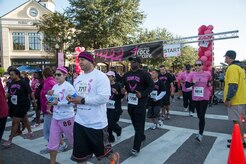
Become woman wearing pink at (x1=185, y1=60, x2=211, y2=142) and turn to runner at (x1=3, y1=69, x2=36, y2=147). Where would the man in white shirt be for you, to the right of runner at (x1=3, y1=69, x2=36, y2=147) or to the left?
left

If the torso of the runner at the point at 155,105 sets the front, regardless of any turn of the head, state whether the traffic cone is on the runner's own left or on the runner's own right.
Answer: on the runner's own left

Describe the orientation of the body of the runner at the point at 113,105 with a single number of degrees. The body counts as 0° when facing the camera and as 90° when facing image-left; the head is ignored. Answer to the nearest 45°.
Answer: approximately 45°

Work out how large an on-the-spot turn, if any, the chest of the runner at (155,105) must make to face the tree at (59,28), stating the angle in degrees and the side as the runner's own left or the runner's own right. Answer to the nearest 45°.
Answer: approximately 90° to the runner's own right

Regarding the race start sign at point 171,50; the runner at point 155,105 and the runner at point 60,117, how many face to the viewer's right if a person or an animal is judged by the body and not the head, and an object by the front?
0

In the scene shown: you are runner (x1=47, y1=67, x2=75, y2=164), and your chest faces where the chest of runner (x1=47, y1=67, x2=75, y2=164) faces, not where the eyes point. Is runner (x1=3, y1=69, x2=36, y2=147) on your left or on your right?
on your right

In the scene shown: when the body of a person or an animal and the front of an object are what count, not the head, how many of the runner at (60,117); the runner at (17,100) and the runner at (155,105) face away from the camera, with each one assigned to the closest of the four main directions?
0

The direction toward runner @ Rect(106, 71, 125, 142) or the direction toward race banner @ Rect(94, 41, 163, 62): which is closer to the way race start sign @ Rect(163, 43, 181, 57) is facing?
the runner

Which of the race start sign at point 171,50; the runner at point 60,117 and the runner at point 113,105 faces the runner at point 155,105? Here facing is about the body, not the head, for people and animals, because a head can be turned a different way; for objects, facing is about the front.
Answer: the race start sign

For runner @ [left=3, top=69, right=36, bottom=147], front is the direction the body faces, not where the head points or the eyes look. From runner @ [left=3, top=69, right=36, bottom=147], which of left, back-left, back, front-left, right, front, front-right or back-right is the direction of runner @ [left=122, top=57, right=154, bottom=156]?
left

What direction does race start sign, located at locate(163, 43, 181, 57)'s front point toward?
toward the camera

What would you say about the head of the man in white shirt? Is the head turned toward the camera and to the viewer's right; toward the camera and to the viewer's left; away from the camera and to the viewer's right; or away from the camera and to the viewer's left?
toward the camera and to the viewer's left

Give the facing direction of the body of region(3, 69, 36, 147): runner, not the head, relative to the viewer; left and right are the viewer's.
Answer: facing the viewer and to the left of the viewer

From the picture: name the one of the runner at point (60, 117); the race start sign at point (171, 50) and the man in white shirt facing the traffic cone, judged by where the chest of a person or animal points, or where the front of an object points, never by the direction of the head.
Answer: the race start sign

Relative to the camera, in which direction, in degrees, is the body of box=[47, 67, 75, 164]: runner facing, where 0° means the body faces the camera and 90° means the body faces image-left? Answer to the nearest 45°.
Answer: approximately 45°

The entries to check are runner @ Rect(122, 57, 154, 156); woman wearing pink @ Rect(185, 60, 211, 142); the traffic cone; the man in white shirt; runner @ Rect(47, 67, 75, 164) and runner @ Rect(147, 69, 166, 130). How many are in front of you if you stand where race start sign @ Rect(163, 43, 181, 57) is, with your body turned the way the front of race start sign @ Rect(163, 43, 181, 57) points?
6
